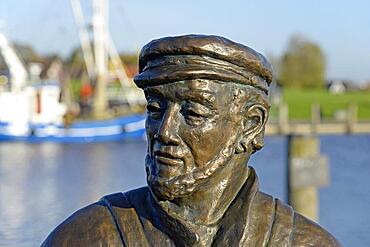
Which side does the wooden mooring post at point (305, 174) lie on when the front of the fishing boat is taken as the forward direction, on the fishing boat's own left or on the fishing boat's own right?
on the fishing boat's own right

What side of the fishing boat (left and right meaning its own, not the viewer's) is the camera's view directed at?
right
